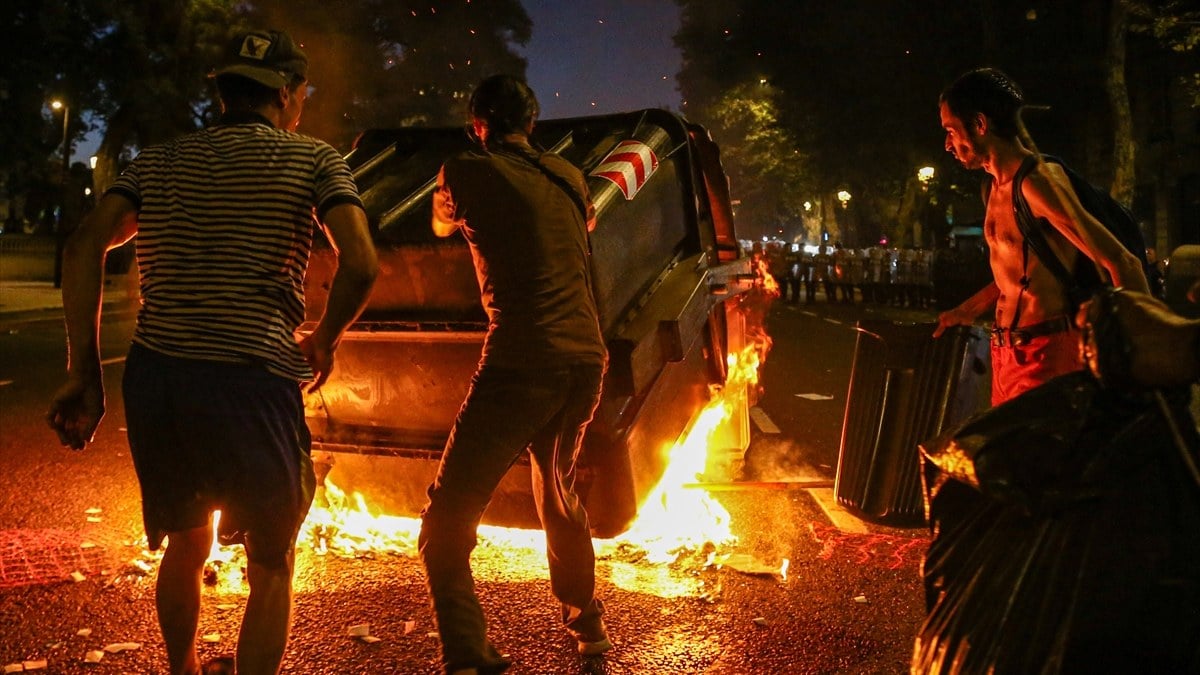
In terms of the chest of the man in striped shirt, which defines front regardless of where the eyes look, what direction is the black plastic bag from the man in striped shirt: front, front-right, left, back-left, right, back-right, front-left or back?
back-right

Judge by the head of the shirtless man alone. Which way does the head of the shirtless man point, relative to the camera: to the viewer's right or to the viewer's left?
to the viewer's left

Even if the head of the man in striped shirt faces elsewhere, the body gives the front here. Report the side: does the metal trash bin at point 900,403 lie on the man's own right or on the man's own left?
on the man's own right

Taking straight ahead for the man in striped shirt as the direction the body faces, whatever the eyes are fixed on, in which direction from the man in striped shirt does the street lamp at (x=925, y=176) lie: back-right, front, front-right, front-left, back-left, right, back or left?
front-right

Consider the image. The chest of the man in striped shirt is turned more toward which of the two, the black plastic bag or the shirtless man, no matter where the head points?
the shirtless man

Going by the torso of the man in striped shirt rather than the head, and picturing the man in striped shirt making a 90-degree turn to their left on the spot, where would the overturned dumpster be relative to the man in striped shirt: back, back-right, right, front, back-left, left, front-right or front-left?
back-right

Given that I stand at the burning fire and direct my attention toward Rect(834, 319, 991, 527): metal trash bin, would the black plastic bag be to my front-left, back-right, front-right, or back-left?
front-right

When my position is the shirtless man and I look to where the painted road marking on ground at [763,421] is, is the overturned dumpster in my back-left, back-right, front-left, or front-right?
front-left

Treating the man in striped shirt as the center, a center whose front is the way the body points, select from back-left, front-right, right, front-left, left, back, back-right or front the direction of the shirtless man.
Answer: right

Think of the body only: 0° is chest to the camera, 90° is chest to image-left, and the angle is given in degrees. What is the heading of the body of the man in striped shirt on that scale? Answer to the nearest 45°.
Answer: approximately 180°
